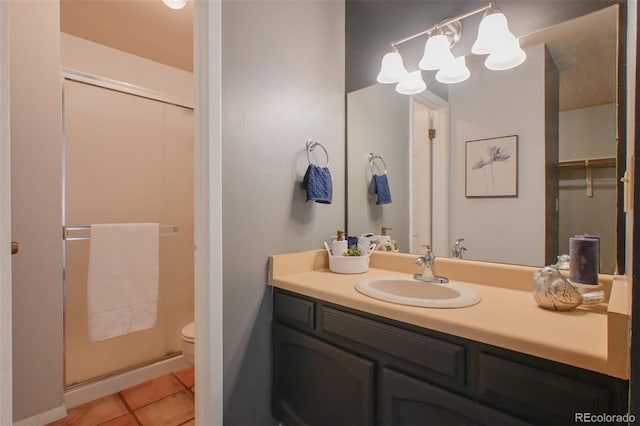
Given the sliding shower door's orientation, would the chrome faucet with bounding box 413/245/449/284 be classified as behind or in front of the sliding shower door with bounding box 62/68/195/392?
in front

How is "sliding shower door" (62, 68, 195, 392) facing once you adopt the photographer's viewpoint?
facing the viewer and to the right of the viewer

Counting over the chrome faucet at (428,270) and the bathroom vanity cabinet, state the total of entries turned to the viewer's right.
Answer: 0

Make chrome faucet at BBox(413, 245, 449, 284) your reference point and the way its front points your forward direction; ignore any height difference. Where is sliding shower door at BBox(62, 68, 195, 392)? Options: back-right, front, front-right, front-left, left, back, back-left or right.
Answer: front-right

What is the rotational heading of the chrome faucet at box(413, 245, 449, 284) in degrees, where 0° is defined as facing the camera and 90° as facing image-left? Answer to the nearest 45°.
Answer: approximately 45°

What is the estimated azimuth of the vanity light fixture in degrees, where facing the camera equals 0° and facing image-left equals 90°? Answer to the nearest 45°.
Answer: approximately 45°

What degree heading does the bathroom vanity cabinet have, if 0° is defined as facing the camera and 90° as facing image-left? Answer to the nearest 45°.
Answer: approximately 45°

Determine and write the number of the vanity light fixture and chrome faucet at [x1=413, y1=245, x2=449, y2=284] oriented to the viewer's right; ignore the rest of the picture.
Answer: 0

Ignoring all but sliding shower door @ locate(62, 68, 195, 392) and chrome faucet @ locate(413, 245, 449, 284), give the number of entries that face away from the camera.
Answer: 0

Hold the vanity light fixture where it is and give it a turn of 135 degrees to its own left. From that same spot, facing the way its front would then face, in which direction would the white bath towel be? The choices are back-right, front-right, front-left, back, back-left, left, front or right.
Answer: back
